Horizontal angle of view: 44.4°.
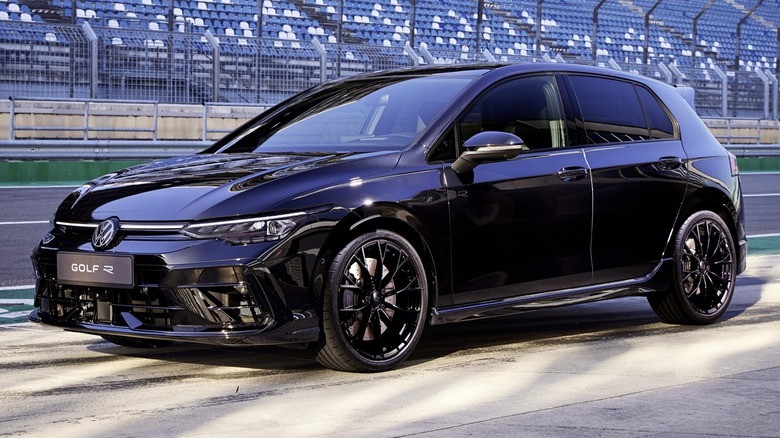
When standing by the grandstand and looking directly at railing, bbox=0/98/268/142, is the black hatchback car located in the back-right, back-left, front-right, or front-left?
front-left

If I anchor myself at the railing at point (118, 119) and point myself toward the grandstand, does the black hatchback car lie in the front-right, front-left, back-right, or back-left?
back-right

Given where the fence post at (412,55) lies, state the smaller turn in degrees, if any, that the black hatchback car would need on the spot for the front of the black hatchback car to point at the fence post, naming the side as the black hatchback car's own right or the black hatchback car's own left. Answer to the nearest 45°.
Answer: approximately 135° to the black hatchback car's own right

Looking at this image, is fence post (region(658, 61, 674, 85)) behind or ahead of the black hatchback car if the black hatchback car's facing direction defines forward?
behind

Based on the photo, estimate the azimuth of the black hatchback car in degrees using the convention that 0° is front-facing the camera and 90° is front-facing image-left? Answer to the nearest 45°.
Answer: approximately 45°

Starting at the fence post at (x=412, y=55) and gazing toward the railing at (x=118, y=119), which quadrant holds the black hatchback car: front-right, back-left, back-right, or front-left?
front-left

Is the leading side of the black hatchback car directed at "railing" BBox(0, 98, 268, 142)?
no
